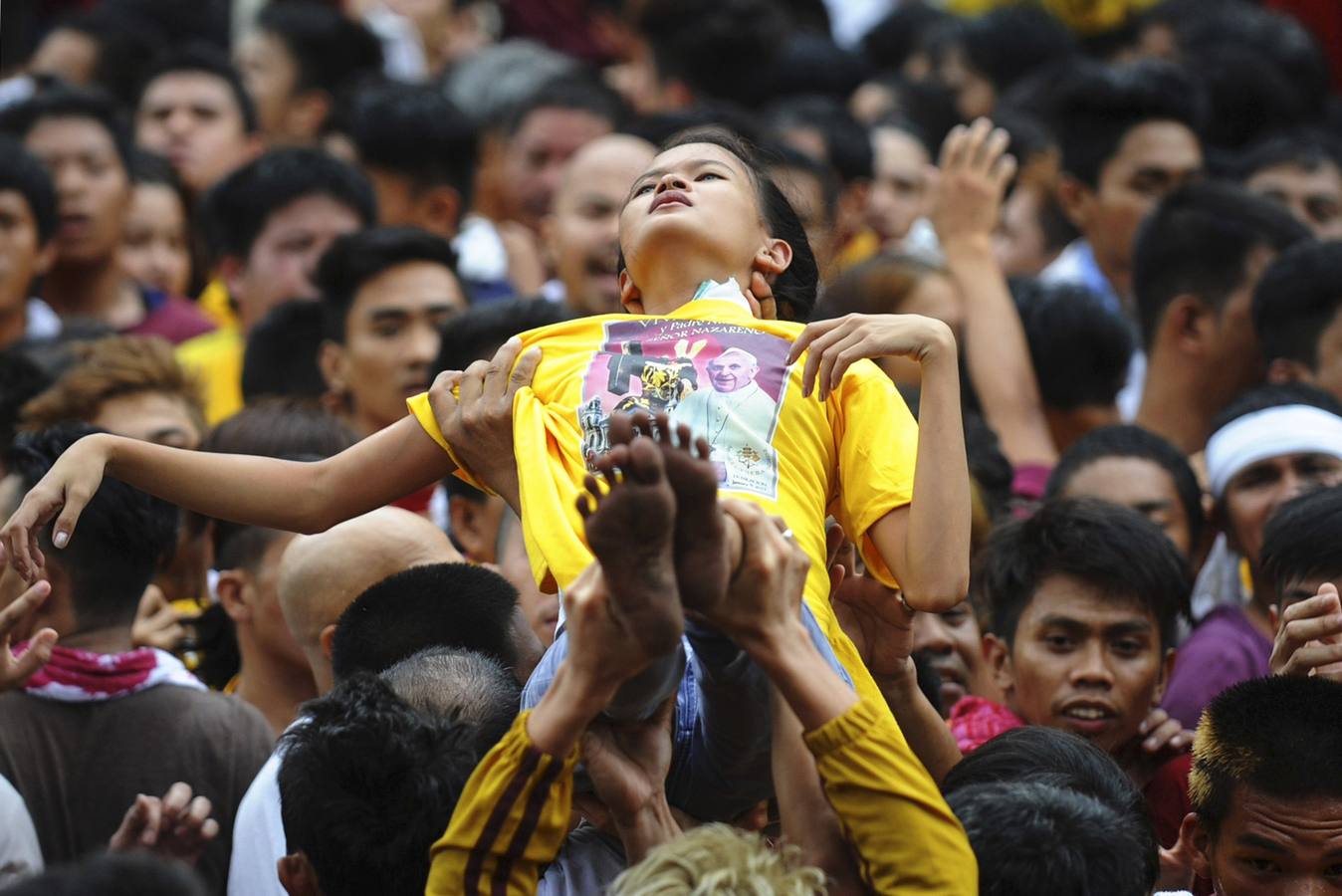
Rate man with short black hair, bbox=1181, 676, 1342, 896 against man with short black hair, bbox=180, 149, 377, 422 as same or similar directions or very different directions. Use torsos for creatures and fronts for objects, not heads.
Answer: same or similar directions

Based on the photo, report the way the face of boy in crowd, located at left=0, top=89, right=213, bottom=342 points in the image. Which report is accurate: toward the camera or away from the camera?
toward the camera

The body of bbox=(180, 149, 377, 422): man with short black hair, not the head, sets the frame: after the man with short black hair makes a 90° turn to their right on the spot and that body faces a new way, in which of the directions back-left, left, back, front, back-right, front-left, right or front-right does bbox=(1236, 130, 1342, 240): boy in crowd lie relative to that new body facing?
back-left

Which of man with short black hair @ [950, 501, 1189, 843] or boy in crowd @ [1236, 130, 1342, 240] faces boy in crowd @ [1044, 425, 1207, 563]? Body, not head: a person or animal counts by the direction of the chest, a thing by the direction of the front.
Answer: boy in crowd @ [1236, 130, 1342, 240]

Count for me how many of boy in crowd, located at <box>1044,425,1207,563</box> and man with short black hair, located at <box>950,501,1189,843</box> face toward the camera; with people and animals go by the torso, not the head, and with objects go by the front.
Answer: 2

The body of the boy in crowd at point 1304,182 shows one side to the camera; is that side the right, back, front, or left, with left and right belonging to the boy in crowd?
front

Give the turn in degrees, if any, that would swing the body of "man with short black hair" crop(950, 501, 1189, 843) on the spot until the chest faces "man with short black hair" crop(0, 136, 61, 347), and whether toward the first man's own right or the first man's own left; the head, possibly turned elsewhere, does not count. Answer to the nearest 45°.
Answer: approximately 135° to the first man's own right

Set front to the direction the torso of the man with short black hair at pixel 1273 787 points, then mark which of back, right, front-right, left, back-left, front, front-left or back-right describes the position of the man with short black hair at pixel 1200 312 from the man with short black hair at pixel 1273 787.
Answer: back-left

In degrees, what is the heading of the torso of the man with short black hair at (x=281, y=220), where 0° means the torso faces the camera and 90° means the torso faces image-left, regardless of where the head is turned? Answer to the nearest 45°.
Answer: approximately 315°

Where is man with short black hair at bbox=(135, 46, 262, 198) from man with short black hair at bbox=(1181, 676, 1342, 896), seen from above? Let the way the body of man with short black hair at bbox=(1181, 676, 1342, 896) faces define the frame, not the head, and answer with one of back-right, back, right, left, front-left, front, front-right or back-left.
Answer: back

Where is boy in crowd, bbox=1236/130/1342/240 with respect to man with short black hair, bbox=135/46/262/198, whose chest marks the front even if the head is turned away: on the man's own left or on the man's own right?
on the man's own left

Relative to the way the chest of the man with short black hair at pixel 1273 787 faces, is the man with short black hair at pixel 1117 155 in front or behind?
behind

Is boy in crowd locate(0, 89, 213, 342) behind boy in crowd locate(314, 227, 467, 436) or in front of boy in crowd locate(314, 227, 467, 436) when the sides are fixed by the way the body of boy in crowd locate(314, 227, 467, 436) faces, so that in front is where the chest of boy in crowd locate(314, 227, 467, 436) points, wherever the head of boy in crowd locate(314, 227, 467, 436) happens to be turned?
behind

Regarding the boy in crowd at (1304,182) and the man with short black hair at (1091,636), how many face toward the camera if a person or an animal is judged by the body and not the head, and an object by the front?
2

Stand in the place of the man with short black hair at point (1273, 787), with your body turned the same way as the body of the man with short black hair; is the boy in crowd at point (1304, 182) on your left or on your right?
on your left

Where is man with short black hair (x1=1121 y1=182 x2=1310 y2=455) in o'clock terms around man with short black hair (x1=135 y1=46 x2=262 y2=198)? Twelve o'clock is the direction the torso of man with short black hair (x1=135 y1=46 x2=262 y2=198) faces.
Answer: man with short black hair (x1=1121 y1=182 x2=1310 y2=455) is roughly at 9 o'clock from man with short black hair (x1=135 y1=46 x2=262 y2=198).
